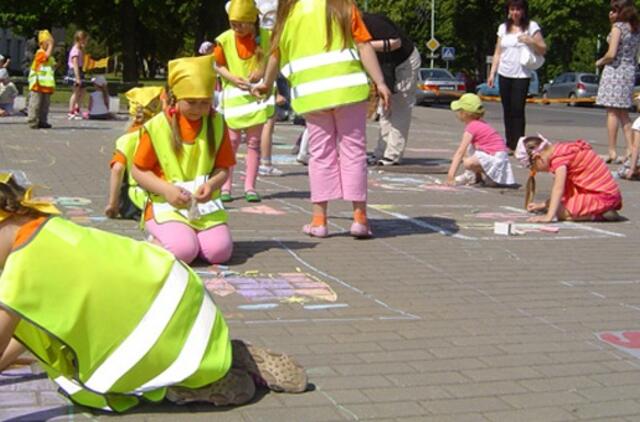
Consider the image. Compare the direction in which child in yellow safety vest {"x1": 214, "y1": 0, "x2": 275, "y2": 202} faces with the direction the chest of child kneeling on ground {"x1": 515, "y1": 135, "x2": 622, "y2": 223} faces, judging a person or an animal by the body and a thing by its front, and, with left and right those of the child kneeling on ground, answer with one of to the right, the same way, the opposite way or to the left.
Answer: to the left

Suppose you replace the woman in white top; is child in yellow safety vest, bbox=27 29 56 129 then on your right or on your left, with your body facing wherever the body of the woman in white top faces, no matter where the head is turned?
on your right

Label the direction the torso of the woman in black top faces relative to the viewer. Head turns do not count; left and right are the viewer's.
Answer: facing to the left of the viewer

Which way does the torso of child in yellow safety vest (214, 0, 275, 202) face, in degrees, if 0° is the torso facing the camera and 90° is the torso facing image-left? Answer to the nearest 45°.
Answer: approximately 0°

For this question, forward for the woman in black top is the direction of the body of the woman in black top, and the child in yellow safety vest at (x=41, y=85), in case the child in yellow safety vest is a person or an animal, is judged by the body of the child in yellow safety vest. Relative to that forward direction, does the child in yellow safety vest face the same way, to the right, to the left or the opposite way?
the opposite way

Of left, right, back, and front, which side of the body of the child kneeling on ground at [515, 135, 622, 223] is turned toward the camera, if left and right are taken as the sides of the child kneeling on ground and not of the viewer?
left

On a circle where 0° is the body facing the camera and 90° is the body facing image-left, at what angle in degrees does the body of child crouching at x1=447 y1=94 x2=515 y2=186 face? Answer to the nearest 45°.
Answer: approximately 90°

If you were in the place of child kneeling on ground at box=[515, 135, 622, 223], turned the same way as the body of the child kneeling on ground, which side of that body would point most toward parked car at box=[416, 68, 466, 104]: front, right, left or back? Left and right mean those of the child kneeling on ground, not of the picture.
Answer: right

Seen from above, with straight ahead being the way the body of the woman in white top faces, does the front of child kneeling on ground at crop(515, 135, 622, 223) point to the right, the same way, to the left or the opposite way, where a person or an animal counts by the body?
to the right

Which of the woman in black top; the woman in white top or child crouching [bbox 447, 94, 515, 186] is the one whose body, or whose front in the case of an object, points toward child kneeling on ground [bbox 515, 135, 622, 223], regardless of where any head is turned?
the woman in white top

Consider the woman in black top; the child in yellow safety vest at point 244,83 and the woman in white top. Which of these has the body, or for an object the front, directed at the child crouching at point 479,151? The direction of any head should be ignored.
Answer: the woman in white top

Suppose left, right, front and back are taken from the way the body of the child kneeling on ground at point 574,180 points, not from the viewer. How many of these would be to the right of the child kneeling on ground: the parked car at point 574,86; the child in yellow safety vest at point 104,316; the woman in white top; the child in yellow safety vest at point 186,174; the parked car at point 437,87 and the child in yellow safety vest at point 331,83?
3
